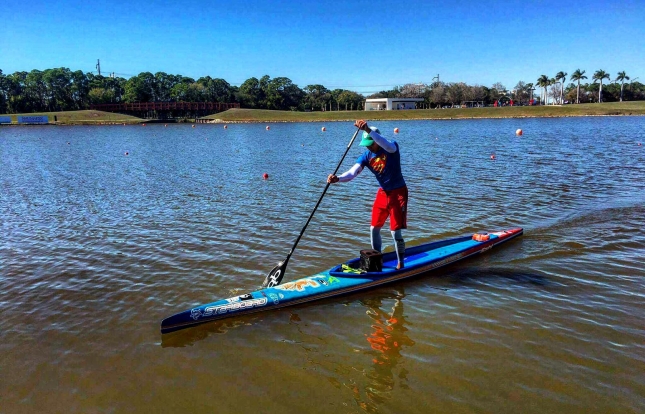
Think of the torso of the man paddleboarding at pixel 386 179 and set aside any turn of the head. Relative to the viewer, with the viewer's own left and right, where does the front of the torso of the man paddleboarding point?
facing the viewer and to the left of the viewer

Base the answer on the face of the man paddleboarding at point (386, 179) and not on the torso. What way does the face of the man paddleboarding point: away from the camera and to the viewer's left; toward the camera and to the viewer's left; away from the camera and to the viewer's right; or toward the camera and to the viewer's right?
toward the camera and to the viewer's left
